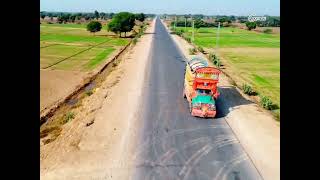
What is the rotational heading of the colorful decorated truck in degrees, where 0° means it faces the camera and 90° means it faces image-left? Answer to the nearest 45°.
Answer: approximately 0°

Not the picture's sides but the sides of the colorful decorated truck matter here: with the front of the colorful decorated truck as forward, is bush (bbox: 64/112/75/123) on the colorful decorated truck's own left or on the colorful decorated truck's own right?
on the colorful decorated truck's own right
